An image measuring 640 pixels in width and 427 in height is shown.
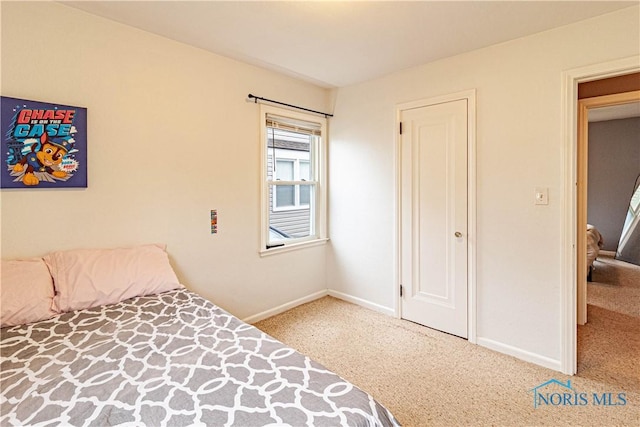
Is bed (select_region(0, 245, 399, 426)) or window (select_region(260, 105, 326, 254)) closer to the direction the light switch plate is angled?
the bed

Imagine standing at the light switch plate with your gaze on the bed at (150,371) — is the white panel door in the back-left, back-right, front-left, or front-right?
front-right

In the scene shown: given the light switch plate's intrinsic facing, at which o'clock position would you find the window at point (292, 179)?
The window is roughly at 3 o'clock from the light switch plate.

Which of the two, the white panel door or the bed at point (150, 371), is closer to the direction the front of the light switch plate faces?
the bed

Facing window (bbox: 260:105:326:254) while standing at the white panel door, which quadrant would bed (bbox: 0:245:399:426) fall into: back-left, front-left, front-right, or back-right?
front-left

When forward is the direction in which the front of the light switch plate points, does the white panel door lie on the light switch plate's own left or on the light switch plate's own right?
on the light switch plate's own right

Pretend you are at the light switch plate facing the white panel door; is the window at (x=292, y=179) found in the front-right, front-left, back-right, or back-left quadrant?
front-left

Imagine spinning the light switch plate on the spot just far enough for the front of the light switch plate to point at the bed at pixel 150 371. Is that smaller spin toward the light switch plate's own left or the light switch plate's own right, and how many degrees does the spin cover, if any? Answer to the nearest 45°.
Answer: approximately 45° to the light switch plate's own right

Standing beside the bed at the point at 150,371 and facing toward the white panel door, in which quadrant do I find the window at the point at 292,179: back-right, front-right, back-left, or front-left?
front-left

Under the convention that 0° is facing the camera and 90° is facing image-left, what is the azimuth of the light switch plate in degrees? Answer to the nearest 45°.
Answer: approximately 0°

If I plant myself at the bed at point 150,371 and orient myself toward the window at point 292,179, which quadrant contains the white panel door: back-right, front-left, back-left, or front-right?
front-right
